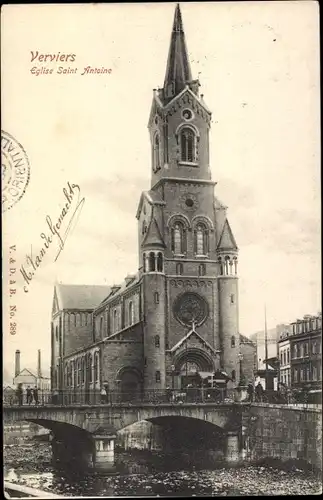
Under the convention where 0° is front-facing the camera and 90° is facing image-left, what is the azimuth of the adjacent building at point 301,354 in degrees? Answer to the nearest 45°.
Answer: approximately 45°

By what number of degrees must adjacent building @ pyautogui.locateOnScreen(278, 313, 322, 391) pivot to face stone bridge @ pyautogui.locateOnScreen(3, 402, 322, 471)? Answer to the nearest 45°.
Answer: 0° — it already faces it

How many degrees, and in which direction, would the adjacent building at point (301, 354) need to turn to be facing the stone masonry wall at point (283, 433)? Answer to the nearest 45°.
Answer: approximately 45° to its left

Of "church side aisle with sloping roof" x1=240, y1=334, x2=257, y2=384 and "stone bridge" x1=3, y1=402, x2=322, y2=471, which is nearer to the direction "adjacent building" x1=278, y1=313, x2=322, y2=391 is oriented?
the stone bridge
